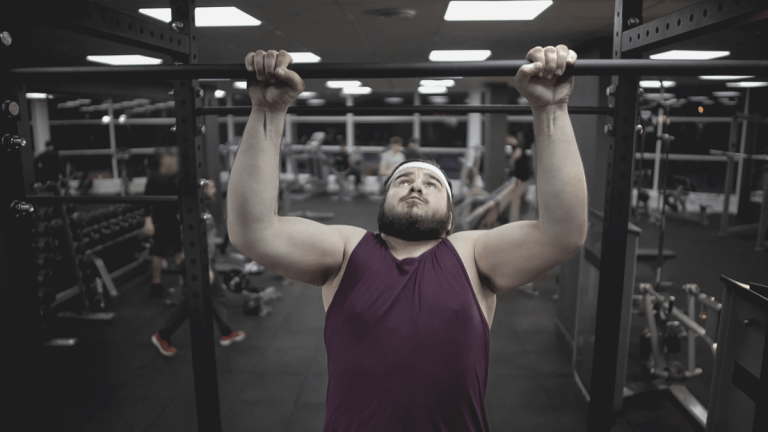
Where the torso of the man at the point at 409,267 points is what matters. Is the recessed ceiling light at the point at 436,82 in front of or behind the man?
behind

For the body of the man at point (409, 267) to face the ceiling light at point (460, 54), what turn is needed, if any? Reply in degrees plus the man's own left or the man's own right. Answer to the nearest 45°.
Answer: approximately 180°

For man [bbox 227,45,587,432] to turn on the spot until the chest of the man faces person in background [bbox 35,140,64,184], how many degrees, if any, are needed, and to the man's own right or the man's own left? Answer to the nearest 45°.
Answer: approximately 135° to the man's own right

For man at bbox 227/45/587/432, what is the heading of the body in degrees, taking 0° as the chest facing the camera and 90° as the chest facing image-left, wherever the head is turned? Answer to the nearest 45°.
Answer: approximately 0°

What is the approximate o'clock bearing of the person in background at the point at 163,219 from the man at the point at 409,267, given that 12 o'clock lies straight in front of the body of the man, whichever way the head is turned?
The person in background is roughly at 5 o'clock from the man.
